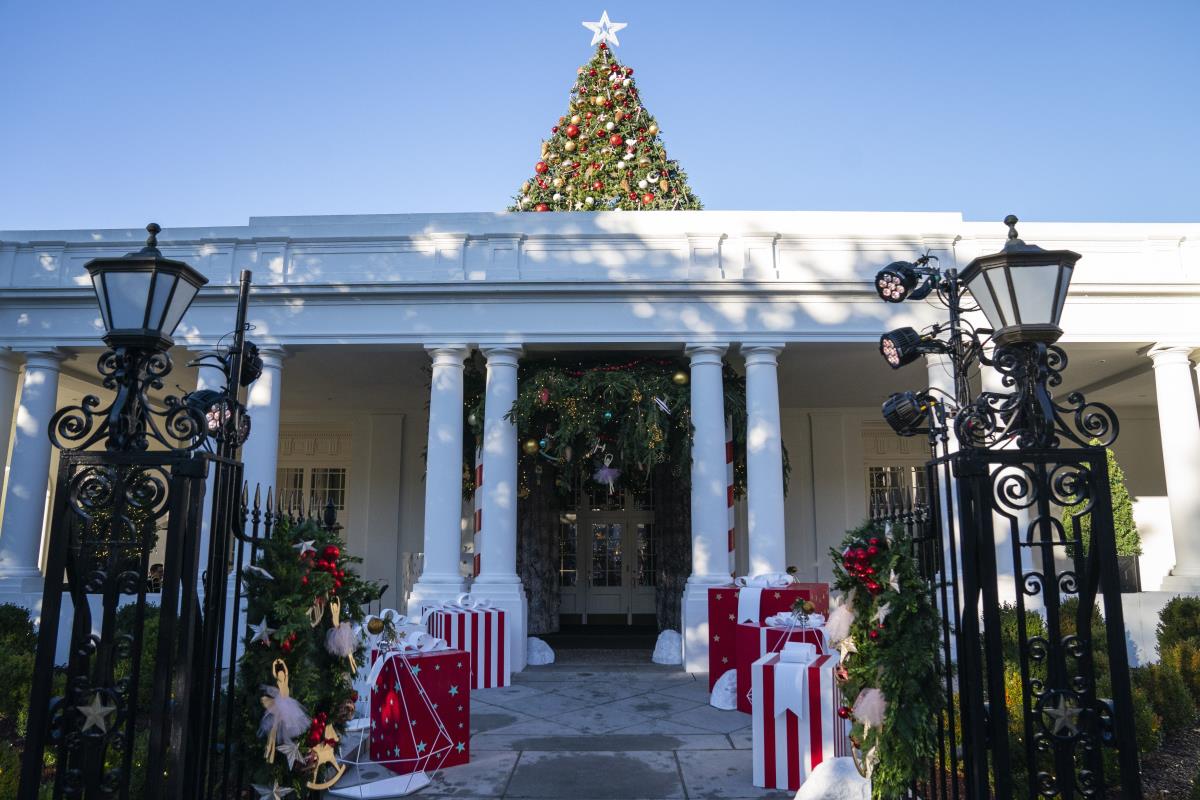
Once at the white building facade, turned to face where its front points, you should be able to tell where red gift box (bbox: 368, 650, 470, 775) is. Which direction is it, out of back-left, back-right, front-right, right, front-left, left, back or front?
front

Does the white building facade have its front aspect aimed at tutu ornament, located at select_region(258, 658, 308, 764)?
yes

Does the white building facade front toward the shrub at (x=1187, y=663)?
no

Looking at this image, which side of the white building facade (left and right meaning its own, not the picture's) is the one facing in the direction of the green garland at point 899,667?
front

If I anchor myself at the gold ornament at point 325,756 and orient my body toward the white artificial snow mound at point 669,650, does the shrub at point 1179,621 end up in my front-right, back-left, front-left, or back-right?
front-right

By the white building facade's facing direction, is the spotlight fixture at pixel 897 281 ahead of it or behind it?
ahead

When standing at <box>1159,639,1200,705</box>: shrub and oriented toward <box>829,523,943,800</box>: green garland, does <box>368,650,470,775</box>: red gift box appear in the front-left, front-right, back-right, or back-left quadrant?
front-right

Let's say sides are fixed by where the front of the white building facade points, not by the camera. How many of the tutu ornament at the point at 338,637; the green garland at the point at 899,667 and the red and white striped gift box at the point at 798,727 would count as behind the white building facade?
0

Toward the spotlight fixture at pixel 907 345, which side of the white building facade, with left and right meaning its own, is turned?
front

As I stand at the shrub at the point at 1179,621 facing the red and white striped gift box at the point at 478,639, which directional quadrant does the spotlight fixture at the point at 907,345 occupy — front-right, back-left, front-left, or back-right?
front-left

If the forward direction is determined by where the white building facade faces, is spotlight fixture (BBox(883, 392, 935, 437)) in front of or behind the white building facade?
in front

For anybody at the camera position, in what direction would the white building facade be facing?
facing the viewer

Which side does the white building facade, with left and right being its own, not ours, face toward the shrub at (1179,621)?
left

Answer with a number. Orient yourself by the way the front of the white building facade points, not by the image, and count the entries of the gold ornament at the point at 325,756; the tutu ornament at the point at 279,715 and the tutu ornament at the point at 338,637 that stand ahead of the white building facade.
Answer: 3

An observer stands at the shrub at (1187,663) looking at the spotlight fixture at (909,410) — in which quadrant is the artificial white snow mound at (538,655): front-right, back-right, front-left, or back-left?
front-right
